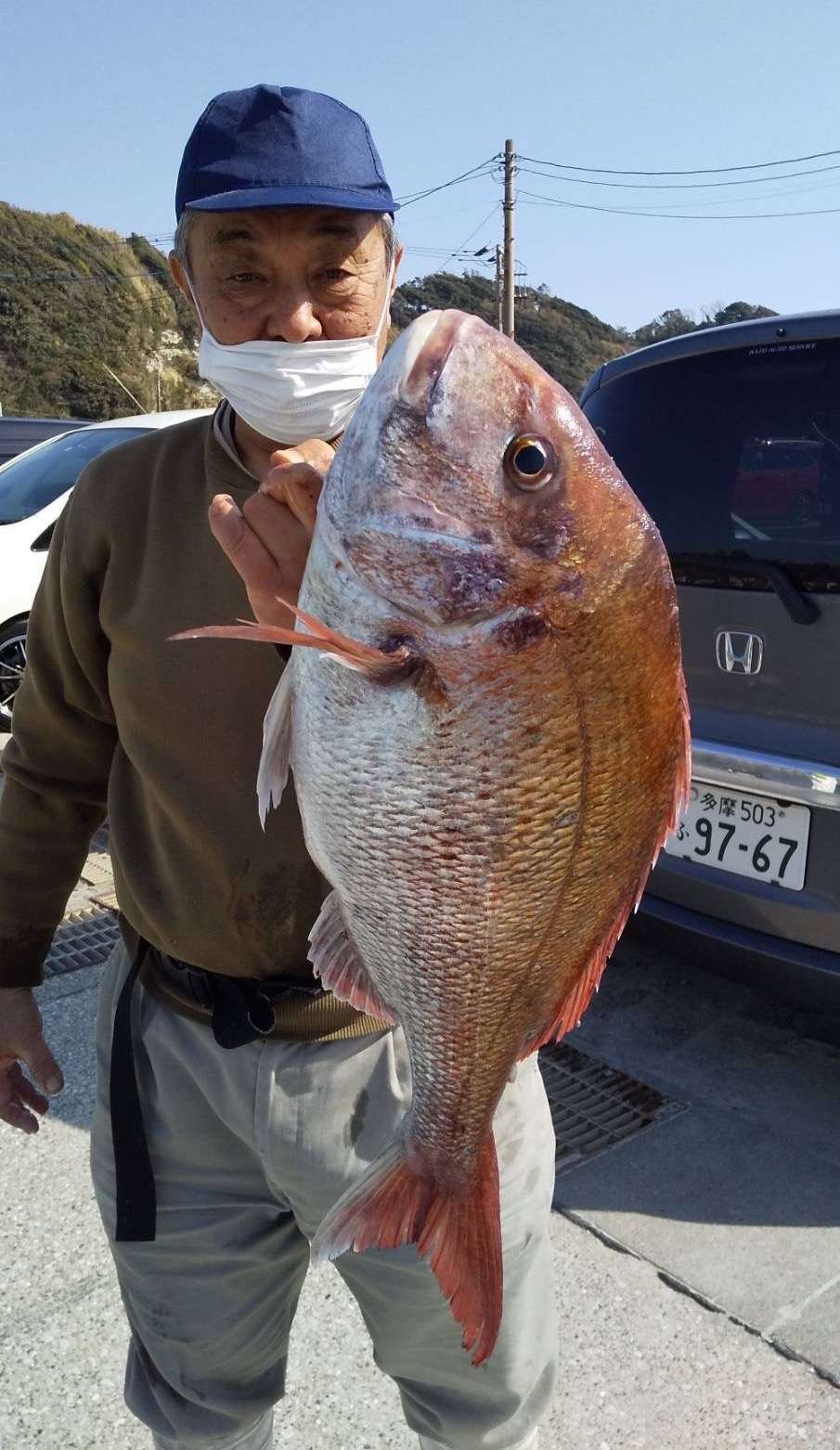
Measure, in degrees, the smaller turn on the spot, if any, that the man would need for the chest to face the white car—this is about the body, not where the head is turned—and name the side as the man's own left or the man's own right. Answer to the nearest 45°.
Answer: approximately 180°

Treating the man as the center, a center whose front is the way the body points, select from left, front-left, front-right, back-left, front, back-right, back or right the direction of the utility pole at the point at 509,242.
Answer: back

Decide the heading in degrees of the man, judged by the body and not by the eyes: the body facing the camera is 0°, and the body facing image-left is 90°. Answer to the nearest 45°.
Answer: approximately 0°

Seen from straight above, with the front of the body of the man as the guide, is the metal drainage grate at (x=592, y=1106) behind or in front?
behind
